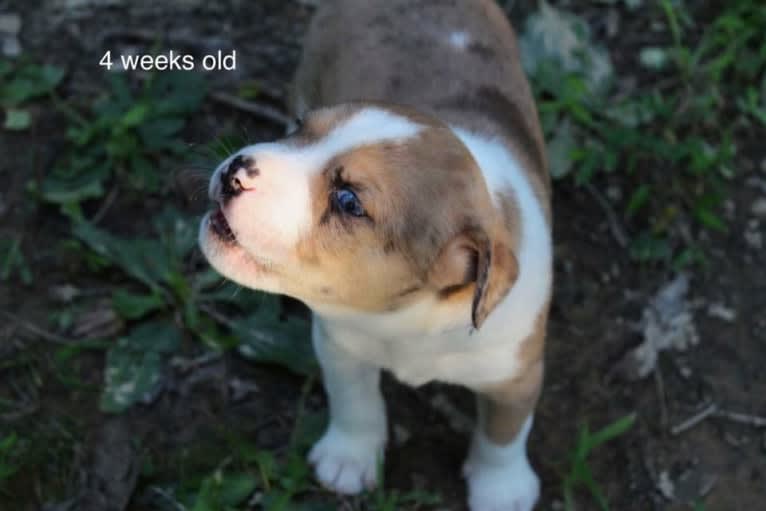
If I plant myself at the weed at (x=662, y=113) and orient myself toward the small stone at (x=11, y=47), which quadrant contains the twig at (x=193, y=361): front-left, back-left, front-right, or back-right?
front-left

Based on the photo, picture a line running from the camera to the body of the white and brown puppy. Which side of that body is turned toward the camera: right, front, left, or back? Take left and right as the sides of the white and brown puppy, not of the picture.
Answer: front

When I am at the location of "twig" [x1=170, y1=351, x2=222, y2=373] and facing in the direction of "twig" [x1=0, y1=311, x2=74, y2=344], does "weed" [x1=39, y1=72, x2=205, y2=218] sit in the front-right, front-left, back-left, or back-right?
front-right

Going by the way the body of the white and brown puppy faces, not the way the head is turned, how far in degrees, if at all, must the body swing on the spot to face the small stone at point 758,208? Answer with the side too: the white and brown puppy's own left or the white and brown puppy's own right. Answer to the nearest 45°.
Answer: approximately 135° to the white and brown puppy's own left

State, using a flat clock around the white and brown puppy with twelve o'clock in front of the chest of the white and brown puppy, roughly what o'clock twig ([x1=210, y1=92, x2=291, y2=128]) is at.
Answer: The twig is roughly at 5 o'clock from the white and brown puppy.

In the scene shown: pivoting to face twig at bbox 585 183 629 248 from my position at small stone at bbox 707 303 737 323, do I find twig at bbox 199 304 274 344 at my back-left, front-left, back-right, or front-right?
front-left

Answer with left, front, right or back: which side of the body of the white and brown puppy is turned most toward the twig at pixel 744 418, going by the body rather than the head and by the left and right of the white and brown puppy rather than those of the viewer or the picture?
left

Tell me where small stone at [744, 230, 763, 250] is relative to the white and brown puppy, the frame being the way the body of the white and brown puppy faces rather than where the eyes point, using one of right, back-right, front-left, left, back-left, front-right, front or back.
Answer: back-left

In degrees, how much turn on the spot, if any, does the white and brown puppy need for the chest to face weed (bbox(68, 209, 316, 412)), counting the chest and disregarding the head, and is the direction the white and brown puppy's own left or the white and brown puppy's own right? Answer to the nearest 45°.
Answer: approximately 135° to the white and brown puppy's own right

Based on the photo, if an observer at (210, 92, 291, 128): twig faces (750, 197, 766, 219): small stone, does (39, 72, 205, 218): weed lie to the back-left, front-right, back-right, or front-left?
back-right

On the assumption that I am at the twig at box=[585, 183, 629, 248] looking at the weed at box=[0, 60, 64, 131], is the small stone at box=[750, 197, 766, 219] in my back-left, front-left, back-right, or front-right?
back-right
